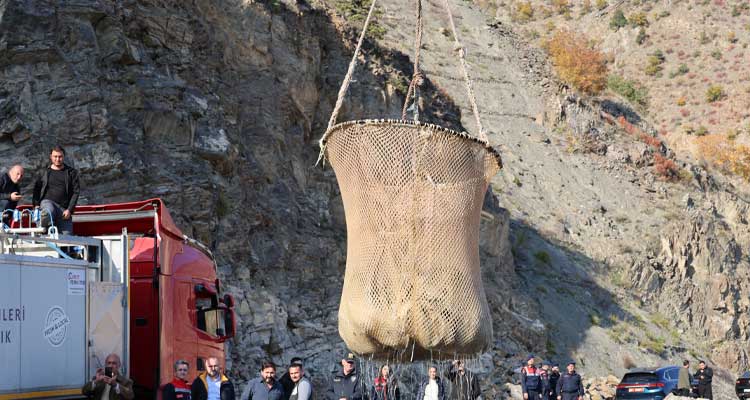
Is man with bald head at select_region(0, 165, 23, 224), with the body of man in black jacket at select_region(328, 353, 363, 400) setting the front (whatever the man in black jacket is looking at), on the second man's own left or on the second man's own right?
on the second man's own right

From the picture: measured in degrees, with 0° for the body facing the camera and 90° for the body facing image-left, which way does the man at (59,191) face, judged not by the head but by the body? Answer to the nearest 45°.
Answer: approximately 0°

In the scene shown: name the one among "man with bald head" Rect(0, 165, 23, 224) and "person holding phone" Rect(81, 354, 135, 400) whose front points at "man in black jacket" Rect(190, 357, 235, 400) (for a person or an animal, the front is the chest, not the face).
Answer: the man with bald head
